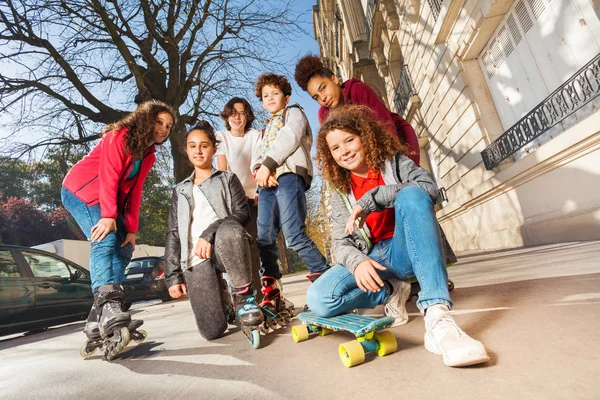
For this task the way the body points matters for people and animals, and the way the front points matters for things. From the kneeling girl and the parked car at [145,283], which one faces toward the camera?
the kneeling girl

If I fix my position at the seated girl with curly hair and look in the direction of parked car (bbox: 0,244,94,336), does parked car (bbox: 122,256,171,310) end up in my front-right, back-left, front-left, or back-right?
front-right

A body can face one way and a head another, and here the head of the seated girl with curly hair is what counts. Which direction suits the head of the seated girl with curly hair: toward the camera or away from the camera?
toward the camera

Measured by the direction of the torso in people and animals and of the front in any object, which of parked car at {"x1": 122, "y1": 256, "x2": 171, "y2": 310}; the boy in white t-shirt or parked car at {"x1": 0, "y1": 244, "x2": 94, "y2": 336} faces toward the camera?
the boy in white t-shirt

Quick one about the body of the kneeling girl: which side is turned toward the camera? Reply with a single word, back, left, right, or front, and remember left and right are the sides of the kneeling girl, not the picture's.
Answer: front

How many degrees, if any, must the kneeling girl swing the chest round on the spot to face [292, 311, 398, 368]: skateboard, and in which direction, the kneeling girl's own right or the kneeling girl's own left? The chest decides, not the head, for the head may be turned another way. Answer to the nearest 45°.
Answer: approximately 45° to the kneeling girl's own left

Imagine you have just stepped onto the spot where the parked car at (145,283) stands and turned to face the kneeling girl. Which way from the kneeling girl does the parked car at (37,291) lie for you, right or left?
right

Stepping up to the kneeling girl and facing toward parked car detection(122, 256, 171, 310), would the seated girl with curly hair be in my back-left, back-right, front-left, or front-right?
back-right

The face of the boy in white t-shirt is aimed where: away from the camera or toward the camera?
toward the camera

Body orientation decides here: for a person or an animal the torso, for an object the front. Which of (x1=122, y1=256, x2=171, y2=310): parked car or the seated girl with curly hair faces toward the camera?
the seated girl with curly hair

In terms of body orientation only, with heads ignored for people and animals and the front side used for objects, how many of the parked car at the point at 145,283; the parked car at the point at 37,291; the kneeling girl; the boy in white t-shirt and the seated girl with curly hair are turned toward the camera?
3

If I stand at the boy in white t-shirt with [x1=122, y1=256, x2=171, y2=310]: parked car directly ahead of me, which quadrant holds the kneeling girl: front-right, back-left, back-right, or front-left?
back-left

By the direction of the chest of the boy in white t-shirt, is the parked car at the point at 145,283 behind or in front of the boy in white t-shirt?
behind

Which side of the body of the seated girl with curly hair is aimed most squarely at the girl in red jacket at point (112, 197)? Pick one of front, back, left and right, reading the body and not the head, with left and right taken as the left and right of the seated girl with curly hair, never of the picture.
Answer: right

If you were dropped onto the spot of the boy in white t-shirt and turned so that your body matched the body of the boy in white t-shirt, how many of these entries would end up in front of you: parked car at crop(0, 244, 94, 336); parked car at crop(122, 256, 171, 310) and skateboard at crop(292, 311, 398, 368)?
1

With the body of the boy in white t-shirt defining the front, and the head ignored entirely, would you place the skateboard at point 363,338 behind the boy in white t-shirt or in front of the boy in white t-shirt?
in front
